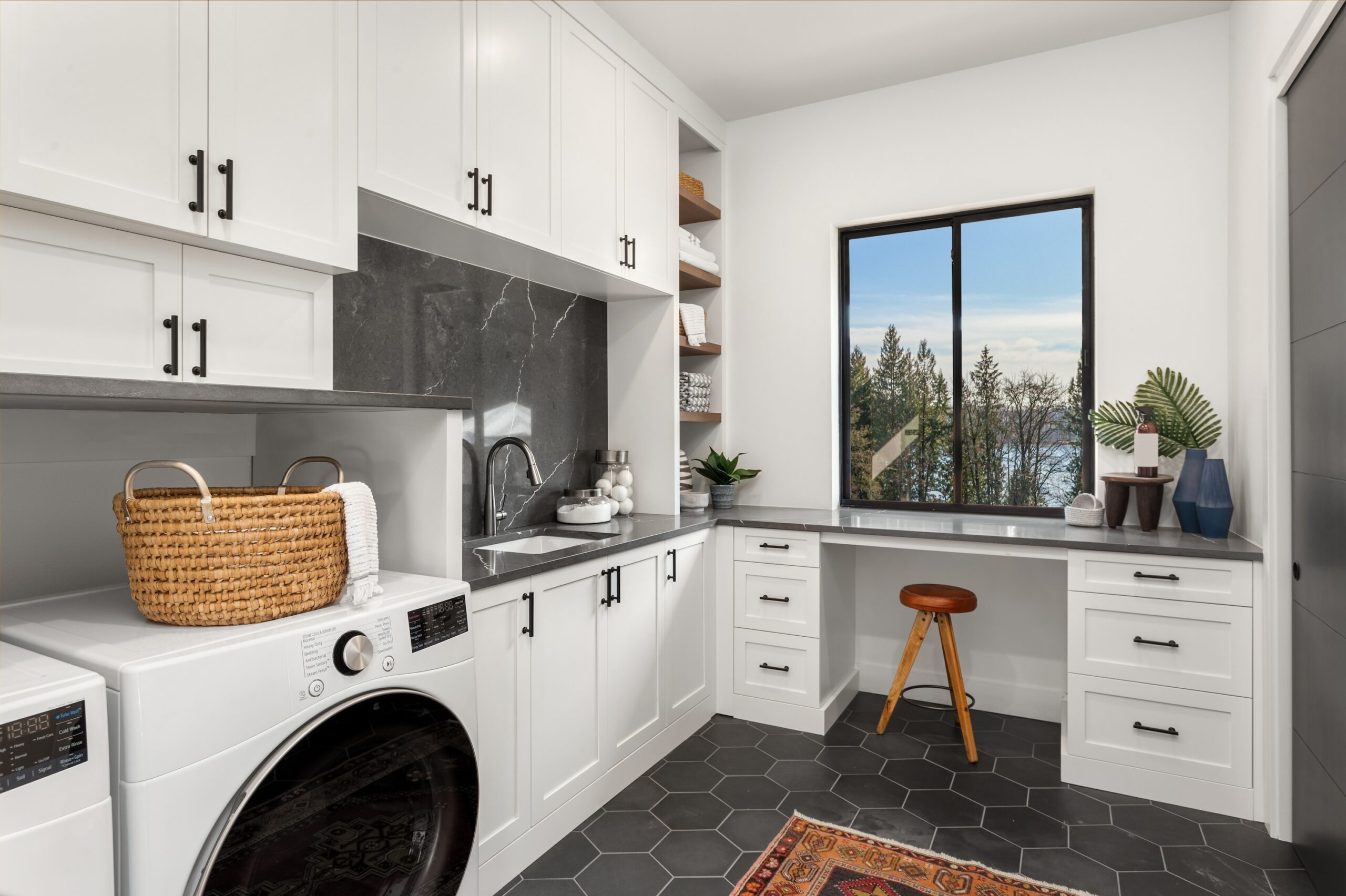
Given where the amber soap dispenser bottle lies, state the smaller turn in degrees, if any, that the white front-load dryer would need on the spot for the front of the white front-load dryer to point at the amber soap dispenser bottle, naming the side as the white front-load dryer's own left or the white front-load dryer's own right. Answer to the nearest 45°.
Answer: approximately 45° to the white front-load dryer's own left

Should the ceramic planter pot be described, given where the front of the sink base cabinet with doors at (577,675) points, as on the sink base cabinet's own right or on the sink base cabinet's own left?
on the sink base cabinet's own left

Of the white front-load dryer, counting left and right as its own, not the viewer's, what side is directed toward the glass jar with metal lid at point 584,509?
left

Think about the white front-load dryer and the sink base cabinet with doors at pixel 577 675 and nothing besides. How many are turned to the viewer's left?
0

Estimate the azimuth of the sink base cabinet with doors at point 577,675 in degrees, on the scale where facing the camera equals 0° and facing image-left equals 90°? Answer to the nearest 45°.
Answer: approximately 315°

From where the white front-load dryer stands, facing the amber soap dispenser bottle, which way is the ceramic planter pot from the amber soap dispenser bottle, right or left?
left

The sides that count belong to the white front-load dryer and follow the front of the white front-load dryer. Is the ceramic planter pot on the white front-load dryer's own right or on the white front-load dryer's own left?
on the white front-load dryer's own left

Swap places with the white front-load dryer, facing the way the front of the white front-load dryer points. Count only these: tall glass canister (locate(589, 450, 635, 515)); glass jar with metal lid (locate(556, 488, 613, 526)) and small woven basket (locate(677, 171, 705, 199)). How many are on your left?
3

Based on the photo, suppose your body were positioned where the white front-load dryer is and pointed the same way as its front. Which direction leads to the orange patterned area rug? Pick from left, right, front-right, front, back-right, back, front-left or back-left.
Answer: front-left

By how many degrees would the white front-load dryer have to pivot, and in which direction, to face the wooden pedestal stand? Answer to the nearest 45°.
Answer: approximately 45° to its left

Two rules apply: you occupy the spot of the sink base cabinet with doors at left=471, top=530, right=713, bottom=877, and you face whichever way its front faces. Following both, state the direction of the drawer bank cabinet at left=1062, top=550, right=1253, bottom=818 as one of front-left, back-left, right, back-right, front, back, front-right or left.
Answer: front-left

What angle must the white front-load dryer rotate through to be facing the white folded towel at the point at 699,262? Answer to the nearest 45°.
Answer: approximately 90° to its left

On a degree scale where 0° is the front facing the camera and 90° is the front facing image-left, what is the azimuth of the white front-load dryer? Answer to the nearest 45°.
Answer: approximately 315°

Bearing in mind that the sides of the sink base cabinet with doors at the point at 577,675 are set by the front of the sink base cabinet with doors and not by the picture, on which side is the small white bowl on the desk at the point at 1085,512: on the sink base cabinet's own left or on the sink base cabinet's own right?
on the sink base cabinet's own left
